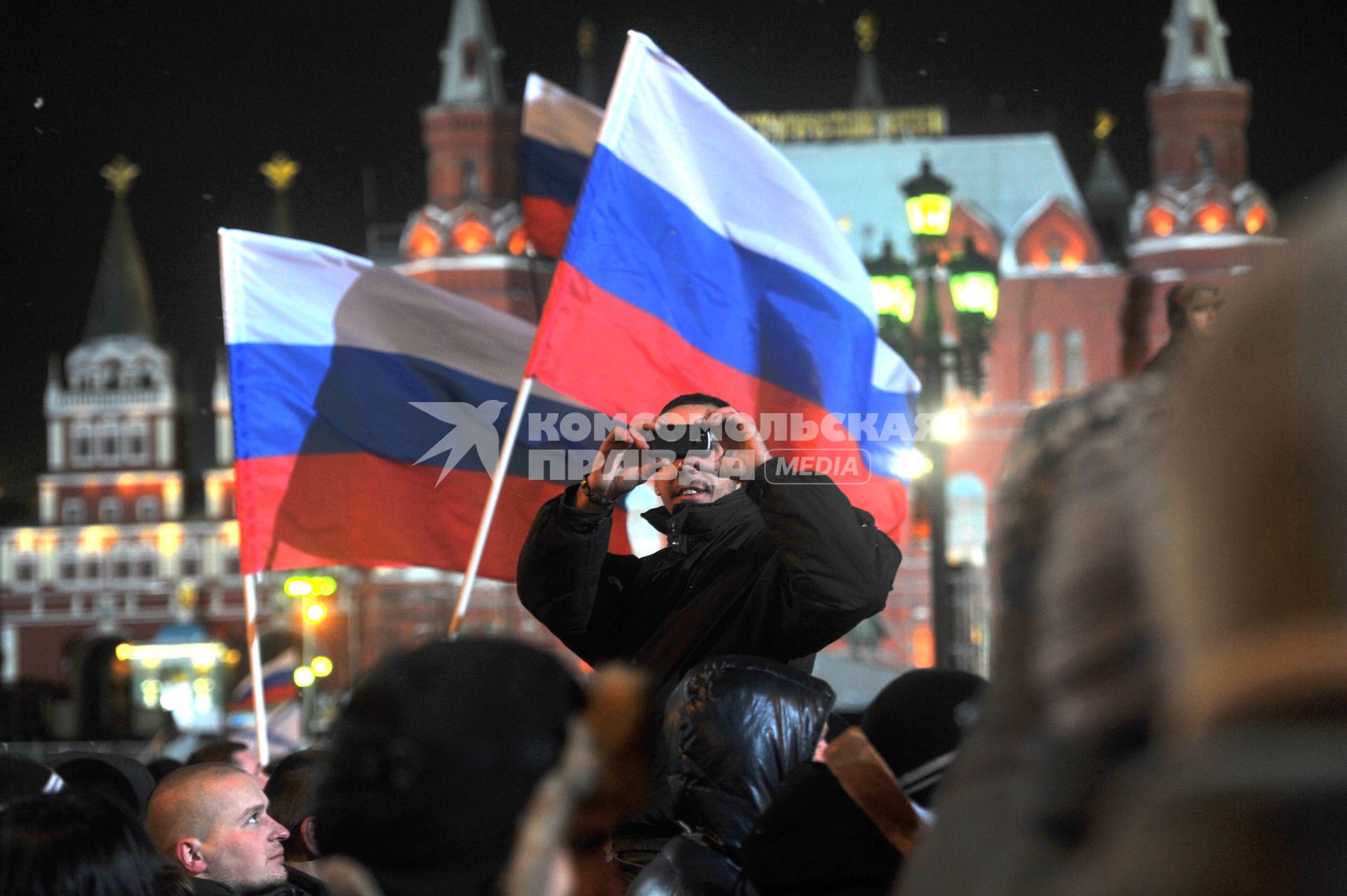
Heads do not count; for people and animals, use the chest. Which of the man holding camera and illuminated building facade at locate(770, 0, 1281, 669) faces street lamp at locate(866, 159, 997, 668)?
the illuminated building facade

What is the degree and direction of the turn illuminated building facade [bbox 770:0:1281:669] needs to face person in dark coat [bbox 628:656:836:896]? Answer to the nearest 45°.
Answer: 0° — it already faces them

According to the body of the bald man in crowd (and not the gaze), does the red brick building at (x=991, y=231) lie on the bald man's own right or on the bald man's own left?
on the bald man's own left

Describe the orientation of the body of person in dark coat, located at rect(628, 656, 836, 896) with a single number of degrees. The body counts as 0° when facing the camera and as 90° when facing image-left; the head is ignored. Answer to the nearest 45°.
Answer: approximately 225°

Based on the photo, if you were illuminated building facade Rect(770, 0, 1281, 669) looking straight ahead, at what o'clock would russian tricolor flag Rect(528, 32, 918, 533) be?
The russian tricolor flag is roughly at 12 o'clock from the illuminated building facade.

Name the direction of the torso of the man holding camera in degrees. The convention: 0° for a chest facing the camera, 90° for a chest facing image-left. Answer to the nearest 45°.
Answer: approximately 45°

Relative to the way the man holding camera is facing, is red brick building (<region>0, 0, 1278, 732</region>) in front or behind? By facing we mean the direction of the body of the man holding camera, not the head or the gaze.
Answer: behind

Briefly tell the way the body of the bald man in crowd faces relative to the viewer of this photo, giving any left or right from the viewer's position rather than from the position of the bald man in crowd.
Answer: facing to the right of the viewer

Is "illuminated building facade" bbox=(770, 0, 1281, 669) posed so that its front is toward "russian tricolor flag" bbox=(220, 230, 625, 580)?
yes

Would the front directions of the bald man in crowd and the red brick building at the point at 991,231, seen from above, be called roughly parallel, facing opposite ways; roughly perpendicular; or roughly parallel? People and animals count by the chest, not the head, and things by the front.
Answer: roughly perpendicular

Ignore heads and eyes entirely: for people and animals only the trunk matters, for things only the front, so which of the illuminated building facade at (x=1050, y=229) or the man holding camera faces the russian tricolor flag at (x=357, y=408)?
the illuminated building facade

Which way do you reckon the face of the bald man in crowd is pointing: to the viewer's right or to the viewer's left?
to the viewer's right

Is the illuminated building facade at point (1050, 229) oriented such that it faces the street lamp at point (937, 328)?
yes

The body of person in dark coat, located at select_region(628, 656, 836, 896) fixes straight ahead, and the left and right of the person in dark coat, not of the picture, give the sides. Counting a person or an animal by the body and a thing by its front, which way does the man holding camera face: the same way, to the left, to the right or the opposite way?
the opposite way
